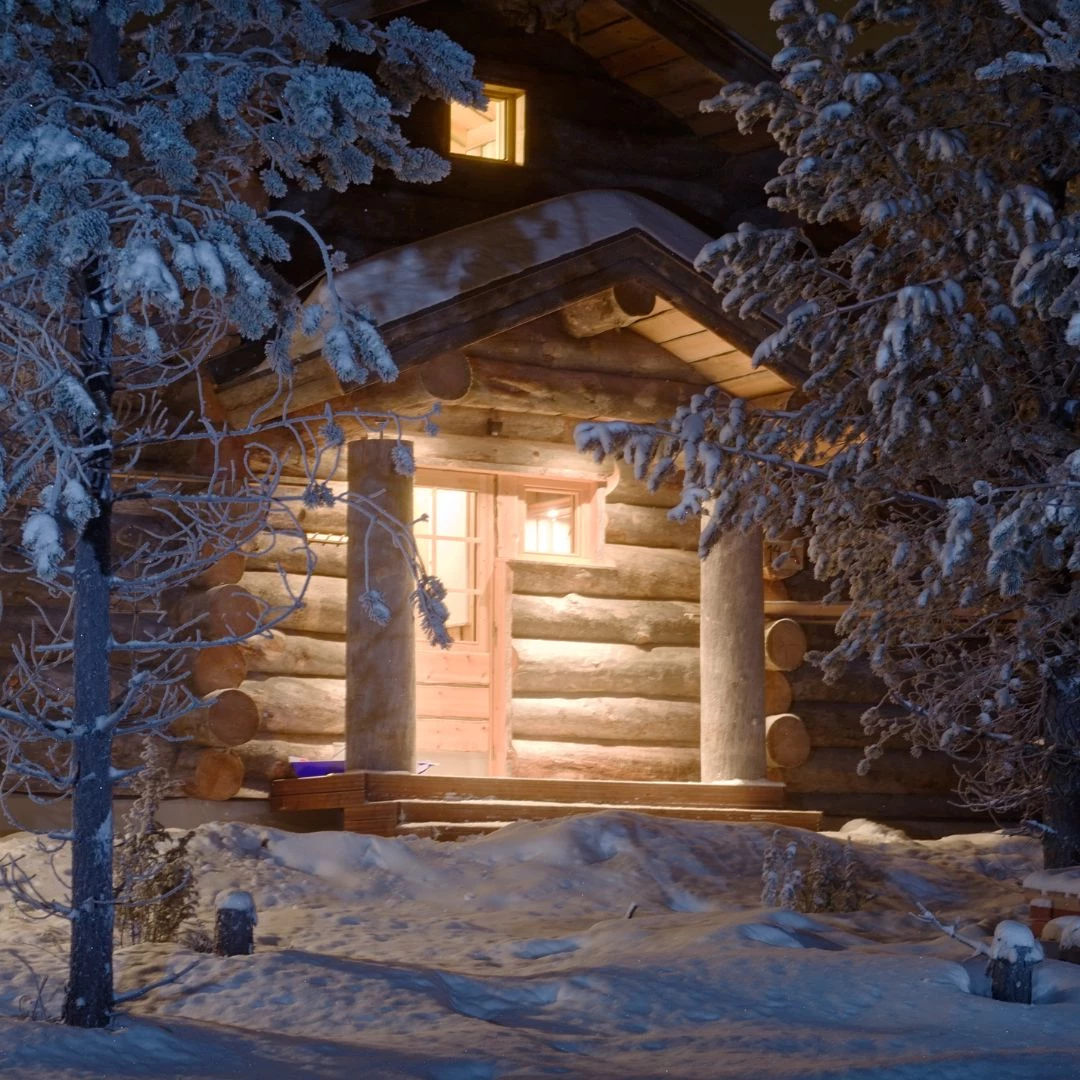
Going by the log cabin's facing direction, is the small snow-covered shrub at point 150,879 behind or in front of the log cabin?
in front

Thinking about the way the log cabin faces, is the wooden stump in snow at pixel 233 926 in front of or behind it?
in front

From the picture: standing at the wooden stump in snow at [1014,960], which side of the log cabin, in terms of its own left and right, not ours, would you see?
front

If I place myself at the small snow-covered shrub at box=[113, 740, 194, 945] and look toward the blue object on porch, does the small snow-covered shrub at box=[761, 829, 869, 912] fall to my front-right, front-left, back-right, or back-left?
front-right

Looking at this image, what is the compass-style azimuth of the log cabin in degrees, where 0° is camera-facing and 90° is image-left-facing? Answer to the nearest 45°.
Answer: approximately 0°
